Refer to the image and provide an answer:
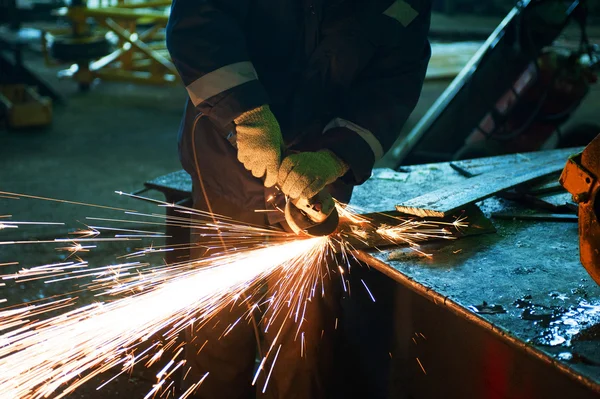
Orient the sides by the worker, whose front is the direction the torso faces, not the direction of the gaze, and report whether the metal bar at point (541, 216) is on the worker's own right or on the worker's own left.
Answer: on the worker's own left

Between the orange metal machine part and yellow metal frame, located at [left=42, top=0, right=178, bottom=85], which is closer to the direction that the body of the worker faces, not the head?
the orange metal machine part

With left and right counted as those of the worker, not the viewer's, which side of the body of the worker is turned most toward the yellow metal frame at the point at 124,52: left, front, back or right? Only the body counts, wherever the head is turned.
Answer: back

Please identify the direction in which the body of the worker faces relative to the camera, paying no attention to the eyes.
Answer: toward the camera

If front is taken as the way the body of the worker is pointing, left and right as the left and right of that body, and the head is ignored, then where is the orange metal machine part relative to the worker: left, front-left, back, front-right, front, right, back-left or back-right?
front-left
